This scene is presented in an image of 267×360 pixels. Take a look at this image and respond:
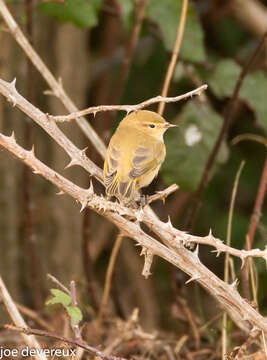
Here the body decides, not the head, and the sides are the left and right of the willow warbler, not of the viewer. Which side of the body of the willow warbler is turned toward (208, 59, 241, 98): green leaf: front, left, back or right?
front

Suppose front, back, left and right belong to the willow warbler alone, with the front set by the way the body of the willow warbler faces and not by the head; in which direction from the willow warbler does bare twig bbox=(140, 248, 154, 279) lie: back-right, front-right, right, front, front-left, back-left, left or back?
back-right

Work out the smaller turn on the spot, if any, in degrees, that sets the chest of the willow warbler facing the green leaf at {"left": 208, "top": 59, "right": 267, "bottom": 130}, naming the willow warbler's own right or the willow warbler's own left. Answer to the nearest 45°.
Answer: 0° — it already faces it

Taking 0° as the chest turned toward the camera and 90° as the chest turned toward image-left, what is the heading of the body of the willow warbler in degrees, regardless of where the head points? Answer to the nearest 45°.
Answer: approximately 225°

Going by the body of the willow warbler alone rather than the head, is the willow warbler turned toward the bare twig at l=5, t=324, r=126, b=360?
no

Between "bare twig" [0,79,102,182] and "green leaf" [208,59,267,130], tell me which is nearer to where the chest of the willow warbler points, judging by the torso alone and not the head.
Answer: the green leaf

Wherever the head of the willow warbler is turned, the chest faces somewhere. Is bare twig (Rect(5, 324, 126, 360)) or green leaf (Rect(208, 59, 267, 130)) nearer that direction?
the green leaf
